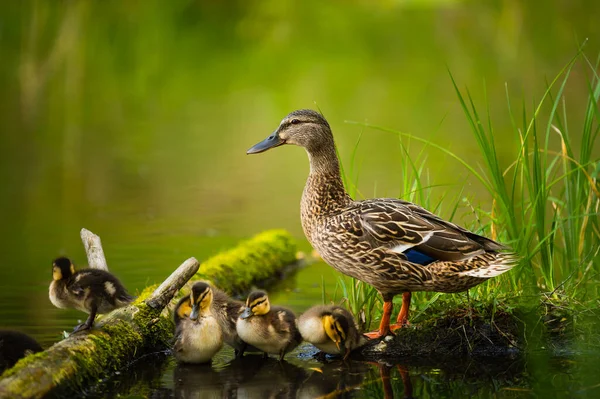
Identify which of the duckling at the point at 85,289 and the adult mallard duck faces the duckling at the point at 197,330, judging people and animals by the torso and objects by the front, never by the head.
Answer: the adult mallard duck

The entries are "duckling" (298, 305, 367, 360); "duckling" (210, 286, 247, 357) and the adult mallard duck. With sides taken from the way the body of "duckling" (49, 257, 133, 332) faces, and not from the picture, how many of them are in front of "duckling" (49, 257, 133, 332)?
0

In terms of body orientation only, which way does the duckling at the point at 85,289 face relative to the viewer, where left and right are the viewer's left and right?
facing to the left of the viewer

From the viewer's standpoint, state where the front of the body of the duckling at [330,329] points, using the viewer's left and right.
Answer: facing the viewer and to the left of the viewer

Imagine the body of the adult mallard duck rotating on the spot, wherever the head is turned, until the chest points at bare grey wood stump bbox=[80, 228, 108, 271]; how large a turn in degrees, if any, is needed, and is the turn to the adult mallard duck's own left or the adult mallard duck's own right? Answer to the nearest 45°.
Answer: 0° — it already faces it

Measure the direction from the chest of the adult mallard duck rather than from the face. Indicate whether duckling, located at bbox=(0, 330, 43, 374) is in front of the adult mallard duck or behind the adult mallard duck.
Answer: in front

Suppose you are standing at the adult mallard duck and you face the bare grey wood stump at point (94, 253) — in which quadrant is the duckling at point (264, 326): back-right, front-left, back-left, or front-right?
front-left

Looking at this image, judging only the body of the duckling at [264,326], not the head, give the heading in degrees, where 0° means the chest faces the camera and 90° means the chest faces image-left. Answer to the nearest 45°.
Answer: approximately 45°

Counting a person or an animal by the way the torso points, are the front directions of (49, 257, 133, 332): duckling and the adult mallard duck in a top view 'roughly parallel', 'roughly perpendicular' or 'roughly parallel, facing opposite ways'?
roughly parallel

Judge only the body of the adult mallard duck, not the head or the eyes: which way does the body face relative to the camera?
to the viewer's left

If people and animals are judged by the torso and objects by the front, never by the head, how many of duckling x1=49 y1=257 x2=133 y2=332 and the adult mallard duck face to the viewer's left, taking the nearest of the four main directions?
2
